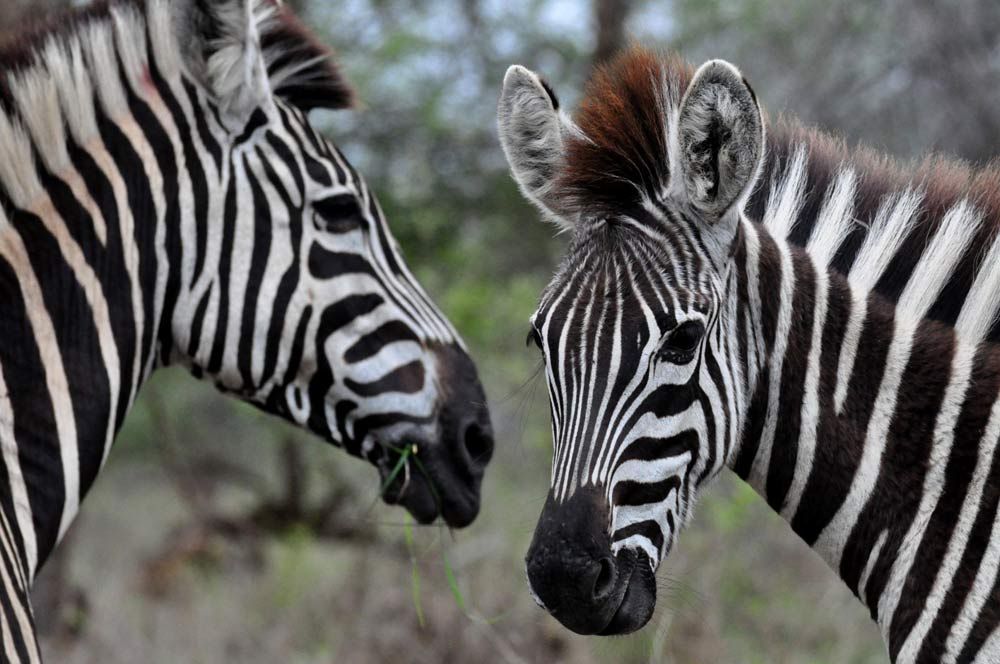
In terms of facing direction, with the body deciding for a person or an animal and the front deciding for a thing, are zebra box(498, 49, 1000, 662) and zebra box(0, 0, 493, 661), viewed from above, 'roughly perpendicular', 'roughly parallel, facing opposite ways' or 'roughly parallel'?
roughly parallel, facing opposite ways

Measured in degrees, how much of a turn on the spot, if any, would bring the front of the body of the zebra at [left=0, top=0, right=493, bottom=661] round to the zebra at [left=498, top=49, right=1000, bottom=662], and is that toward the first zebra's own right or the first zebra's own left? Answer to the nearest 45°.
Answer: approximately 45° to the first zebra's own right

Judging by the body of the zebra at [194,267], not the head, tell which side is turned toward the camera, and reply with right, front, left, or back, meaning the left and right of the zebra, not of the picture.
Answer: right

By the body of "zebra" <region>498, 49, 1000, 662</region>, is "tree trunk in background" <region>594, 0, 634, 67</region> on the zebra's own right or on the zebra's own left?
on the zebra's own right

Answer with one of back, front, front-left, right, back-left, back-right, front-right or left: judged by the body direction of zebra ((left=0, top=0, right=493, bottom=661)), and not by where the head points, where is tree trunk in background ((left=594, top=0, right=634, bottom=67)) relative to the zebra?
front-left

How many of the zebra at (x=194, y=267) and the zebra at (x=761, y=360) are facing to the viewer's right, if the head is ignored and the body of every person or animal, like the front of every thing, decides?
1

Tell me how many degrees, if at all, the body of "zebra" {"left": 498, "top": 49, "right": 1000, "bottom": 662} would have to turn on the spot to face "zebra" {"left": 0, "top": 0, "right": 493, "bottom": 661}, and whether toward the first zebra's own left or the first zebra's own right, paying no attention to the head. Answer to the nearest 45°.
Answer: approximately 45° to the first zebra's own right

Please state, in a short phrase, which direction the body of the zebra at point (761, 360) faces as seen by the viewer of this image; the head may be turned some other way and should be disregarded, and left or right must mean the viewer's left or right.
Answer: facing the viewer and to the left of the viewer
